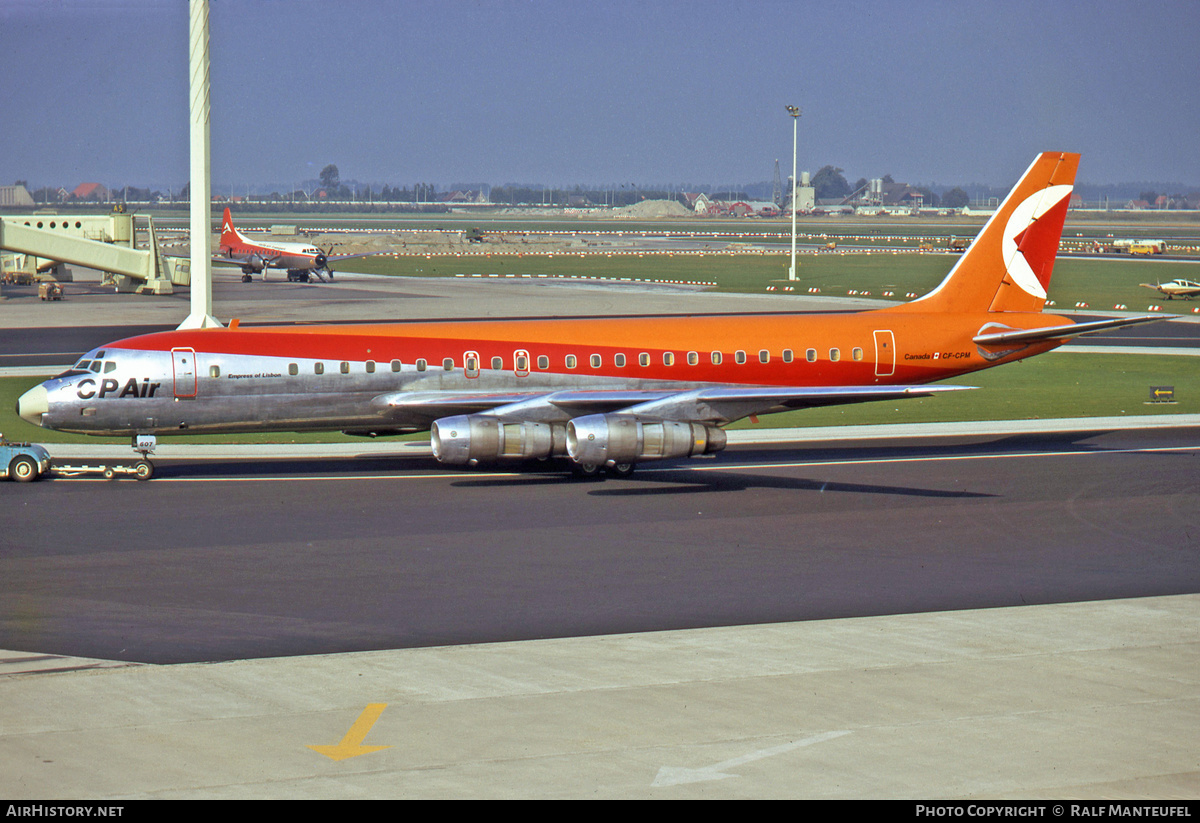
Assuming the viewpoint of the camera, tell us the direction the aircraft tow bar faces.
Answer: facing to the left of the viewer
